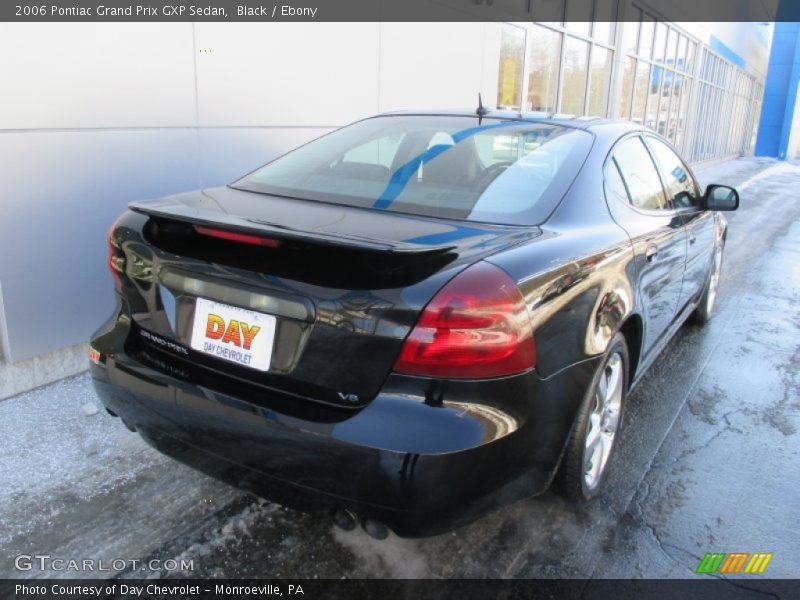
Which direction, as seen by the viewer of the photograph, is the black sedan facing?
facing away from the viewer and to the right of the viewer
